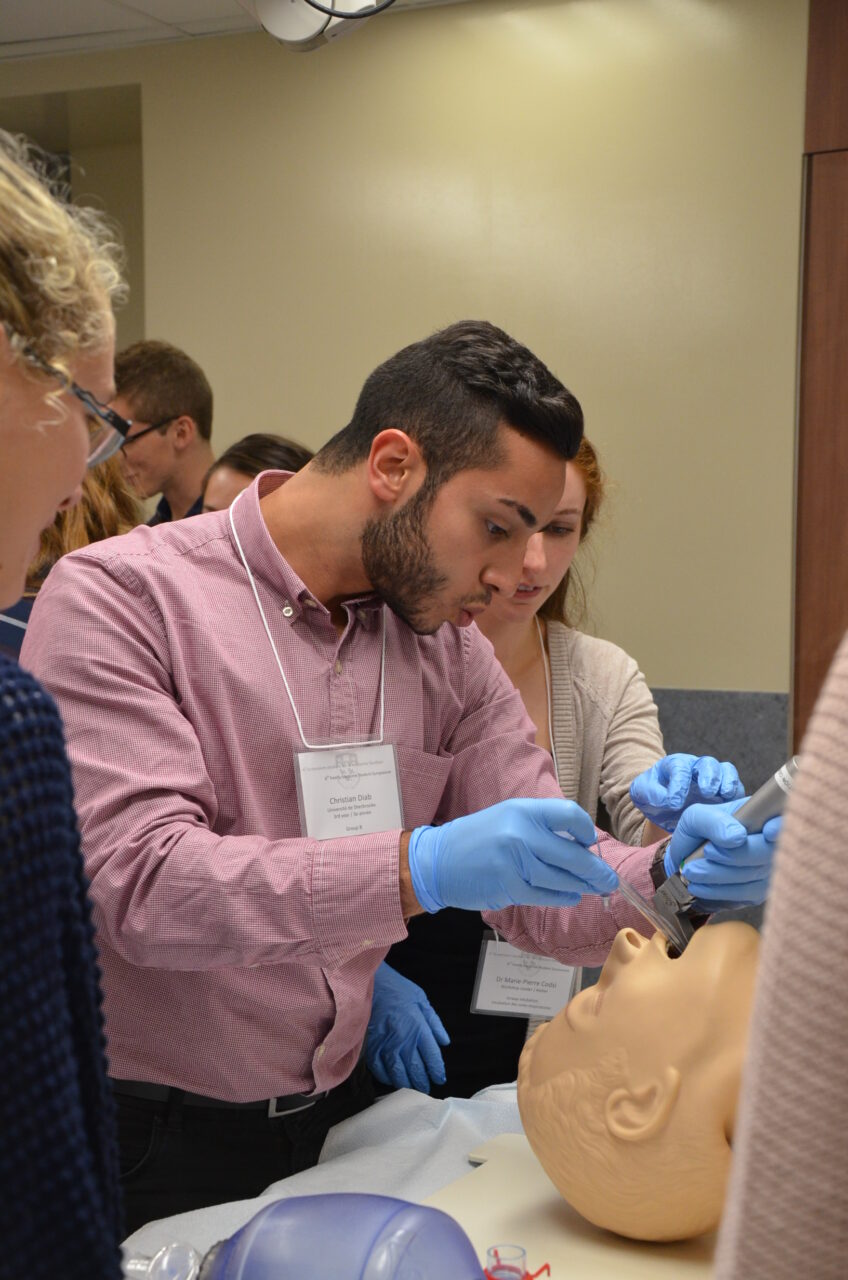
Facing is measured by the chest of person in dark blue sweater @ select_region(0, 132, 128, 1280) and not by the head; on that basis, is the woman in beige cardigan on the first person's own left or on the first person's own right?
on the first person's own left

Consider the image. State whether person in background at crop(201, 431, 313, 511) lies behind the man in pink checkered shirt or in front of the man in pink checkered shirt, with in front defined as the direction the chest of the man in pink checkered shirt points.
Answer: behind

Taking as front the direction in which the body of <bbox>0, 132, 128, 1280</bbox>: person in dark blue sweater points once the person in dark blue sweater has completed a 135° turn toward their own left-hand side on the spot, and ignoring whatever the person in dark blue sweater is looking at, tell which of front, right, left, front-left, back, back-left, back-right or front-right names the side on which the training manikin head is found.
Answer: right

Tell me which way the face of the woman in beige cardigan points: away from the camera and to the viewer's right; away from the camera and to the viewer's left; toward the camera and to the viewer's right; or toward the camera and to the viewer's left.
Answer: toward the camera and to the viewer's left

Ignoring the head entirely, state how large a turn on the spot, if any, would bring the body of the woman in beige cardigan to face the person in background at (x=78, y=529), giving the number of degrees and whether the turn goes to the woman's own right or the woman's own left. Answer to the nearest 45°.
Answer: approximately 45° to the woman's own right

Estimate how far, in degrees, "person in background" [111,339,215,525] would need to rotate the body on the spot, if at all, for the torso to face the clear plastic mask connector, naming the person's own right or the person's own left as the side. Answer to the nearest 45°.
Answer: approximately 90° to the person's own left

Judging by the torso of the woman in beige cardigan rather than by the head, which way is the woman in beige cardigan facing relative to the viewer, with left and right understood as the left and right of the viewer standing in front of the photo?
facing the viewer and to the left of the viewer

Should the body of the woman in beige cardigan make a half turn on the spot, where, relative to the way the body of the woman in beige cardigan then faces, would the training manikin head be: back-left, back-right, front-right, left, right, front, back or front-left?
back-right

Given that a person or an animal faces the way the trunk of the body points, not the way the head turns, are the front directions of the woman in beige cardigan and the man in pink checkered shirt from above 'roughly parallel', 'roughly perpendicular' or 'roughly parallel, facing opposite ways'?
roughly perpendicular

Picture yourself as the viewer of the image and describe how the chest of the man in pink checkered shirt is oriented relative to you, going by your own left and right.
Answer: facing the viewer and to the right of the viewer

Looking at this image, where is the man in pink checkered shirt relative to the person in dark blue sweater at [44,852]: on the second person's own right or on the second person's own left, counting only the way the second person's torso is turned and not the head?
on the second person's own left

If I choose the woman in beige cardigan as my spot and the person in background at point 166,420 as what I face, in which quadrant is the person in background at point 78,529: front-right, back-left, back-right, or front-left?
front-left

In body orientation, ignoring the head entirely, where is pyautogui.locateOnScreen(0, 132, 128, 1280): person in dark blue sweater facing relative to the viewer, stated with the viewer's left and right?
facing to the right of the viewer
